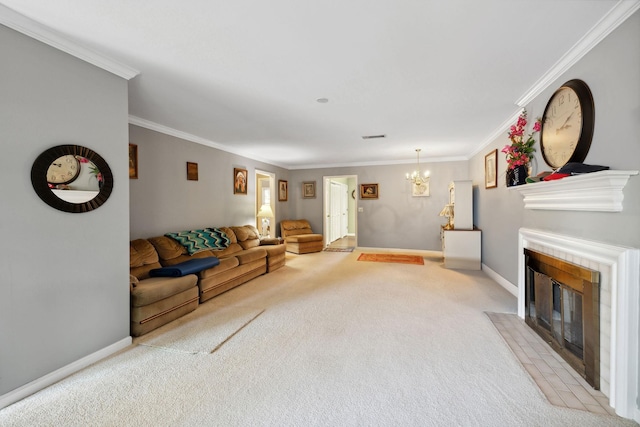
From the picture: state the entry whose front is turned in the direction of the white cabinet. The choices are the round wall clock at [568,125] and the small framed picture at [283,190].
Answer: the small framed picture

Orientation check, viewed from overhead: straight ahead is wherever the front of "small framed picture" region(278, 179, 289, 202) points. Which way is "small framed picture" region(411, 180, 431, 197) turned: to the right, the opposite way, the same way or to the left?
to the right

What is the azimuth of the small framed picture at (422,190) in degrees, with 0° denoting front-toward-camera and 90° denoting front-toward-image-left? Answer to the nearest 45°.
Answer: approximately 0°

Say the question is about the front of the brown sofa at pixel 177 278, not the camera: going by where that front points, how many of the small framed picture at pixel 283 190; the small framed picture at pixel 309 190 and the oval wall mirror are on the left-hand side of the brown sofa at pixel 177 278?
2

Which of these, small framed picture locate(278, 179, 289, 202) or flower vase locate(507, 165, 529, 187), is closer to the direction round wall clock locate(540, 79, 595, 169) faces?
the small framed picture

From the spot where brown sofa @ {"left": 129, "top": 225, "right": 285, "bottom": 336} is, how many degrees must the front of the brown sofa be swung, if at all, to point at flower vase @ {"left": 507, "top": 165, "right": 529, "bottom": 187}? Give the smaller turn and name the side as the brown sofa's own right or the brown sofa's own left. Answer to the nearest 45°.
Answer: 0° — it already faces it

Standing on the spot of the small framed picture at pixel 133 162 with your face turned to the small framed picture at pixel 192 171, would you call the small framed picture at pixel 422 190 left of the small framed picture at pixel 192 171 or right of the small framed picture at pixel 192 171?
right

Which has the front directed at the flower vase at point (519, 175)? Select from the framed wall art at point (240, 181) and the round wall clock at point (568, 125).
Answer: the framed wall art

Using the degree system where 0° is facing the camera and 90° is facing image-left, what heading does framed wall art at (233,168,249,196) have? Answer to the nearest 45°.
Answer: approximately 315°

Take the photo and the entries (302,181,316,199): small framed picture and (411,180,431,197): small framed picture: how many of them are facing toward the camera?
2

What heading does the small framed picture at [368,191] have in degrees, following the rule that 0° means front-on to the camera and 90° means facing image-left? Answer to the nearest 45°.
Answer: approximately 0°
